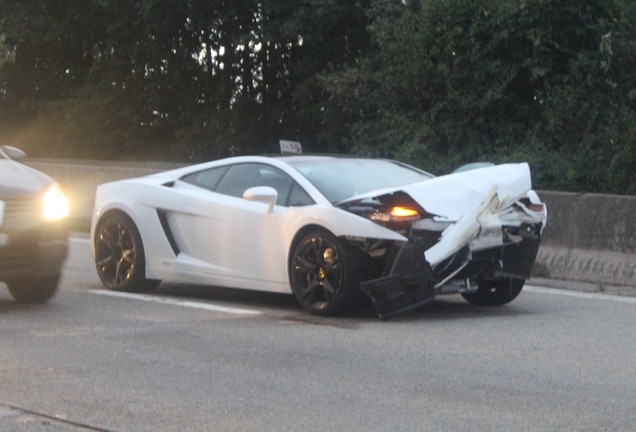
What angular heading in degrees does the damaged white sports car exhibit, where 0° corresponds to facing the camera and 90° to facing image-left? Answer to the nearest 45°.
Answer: approximately 315°
